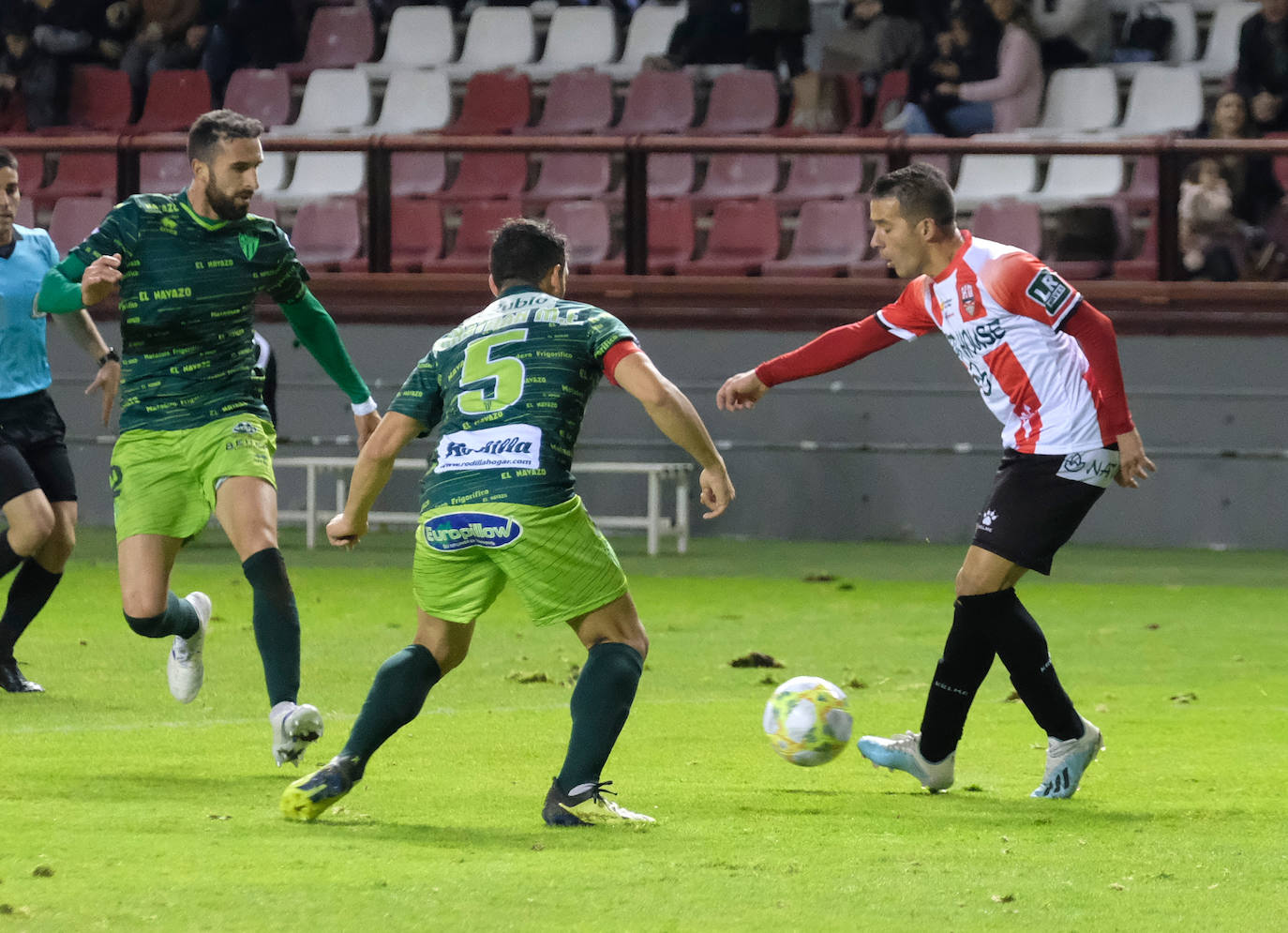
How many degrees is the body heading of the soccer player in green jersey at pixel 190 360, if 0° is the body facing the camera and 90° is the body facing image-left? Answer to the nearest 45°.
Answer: approximately 315°

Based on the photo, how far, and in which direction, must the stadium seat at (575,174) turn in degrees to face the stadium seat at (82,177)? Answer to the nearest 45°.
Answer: approximately 45° to its right

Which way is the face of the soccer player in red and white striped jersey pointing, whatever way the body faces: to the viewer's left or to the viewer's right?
to the viewer's left

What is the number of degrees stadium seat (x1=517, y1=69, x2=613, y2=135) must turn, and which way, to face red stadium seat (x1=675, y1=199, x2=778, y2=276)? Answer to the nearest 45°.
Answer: approximately 90° to its left

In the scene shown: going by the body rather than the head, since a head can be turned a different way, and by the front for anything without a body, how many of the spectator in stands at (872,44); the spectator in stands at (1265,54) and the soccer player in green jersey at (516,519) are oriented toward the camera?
2

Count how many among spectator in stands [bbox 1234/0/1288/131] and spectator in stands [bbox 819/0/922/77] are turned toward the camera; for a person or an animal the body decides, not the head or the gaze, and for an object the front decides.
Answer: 2

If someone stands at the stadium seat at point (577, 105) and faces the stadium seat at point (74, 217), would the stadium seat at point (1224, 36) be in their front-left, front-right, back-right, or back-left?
back-left

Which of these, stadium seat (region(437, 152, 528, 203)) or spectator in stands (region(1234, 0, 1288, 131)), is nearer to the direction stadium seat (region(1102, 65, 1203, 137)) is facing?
the stadium seat

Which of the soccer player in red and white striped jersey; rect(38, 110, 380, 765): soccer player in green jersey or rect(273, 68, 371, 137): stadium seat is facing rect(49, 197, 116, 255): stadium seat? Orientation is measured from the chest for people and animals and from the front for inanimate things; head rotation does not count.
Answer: rect(273, 68, 371, 137): stadium seat

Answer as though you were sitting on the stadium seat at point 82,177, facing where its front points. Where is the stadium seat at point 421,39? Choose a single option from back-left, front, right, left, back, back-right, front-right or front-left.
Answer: back
